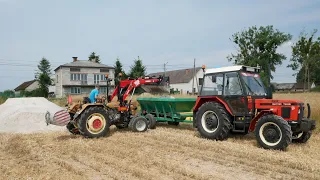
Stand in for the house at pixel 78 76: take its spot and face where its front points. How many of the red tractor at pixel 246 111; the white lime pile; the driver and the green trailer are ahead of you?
4

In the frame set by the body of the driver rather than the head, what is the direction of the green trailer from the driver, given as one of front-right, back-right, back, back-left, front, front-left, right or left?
front

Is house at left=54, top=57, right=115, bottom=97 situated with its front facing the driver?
yes

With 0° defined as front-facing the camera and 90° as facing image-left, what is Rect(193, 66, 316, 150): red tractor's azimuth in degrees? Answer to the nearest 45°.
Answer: approximately 315°

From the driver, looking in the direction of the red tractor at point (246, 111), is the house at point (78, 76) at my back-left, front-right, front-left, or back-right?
back-left

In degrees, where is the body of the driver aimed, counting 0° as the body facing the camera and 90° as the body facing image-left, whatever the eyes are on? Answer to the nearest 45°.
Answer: approximately 270°

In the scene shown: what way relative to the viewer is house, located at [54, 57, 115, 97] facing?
toward the camera

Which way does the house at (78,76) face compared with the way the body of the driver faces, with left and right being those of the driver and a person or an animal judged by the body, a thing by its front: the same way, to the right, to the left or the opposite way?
to the right

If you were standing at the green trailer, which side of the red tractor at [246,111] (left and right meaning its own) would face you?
back

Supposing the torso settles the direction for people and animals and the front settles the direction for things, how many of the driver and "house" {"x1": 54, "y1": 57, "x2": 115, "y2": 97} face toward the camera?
1

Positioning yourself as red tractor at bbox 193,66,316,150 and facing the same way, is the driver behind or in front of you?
behind

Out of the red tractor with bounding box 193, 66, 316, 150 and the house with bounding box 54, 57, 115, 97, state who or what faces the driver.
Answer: the house
